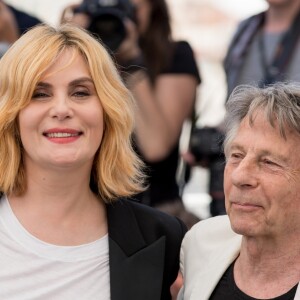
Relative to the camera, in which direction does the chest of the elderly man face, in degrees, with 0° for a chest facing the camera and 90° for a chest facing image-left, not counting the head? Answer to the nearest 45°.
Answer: approximately 45°

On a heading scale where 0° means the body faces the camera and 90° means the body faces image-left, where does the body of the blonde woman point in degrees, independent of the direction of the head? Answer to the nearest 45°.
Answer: approximately 0°

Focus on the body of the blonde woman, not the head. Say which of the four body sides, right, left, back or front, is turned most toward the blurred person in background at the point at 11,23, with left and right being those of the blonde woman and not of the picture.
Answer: back

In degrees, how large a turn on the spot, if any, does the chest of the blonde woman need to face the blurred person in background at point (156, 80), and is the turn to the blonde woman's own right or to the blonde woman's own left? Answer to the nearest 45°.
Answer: approximately 180°

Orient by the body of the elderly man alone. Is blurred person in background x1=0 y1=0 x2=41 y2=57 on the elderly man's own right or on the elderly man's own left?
on the elderly man's own right

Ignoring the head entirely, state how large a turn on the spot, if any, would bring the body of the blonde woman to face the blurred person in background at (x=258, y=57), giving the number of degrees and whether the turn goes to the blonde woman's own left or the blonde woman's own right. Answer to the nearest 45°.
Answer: approximately 135° to the blonde woman's own left
